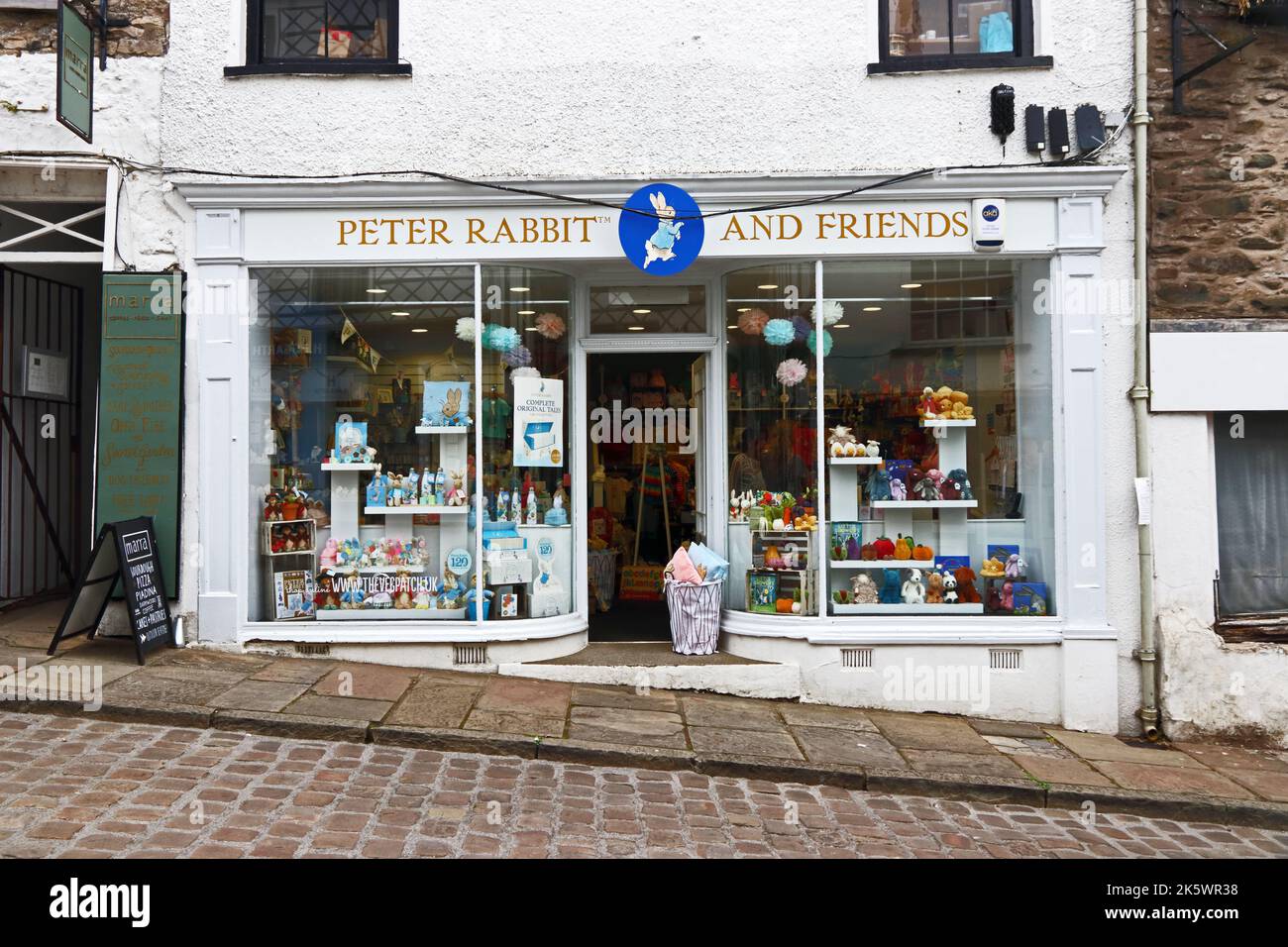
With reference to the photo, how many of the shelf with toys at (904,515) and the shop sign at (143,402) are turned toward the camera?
2

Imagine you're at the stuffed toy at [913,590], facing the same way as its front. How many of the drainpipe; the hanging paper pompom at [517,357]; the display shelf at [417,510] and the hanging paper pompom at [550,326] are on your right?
3

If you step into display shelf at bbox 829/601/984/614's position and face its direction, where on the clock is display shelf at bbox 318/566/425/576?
display shelf at bbox 318/566/425/576 is roughly at 3 o'clock from display shelf at bbox 829/601/984/614.

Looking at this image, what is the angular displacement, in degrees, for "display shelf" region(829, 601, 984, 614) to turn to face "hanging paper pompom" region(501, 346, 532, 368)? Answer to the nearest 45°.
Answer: approximately 90° to its right

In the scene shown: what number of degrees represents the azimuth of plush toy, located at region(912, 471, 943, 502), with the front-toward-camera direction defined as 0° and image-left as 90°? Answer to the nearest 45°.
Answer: approximately 0°

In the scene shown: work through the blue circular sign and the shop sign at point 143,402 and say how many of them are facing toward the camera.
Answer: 2
